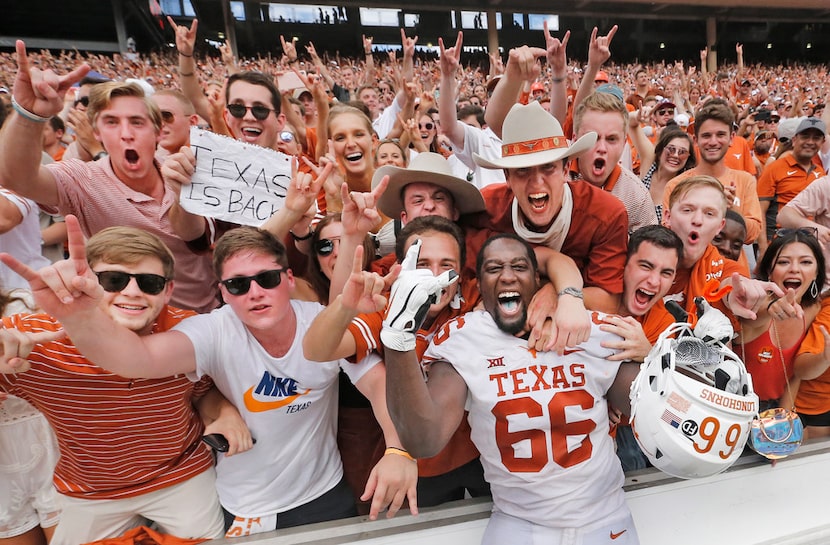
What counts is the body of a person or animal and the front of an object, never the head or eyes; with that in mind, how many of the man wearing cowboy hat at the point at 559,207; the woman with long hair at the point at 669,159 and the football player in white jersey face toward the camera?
3

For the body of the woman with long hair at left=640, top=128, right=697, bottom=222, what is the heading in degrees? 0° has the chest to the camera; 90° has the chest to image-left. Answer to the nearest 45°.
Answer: approximately 0°

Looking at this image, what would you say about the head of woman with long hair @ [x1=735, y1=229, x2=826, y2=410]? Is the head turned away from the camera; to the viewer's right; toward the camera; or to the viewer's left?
toward the camera

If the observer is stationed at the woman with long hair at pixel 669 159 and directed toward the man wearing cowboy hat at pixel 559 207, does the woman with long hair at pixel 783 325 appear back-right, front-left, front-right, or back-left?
front-left

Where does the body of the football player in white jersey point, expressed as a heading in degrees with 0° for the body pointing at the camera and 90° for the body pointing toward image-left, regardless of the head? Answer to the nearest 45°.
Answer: approximately 0°

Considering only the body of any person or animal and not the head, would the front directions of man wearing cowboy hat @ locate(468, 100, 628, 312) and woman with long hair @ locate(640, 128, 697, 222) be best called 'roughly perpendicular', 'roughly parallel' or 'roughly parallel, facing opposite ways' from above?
roughly parallel

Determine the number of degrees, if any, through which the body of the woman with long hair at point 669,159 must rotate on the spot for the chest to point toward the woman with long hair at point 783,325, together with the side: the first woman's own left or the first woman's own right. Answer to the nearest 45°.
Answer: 0° — they already face them

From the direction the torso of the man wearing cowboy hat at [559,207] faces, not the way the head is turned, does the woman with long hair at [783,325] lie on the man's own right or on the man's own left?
on the man's own left

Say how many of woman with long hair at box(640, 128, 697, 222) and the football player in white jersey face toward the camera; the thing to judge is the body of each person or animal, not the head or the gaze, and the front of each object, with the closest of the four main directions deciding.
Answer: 2

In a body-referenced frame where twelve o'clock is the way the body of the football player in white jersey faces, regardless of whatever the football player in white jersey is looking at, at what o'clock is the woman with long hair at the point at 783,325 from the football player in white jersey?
The woman with long hair is roughly at 8 o'clock from the football player in white jersey.
